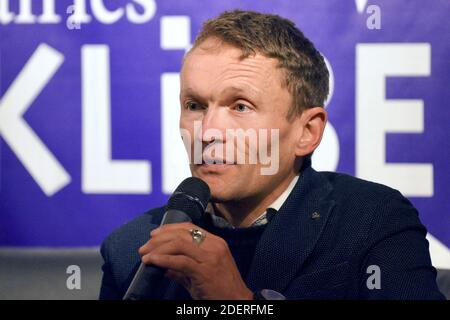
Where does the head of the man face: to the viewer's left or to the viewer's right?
to the viewer's left

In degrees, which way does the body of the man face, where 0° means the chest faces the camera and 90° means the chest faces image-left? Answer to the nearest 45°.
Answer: approximately 45°
